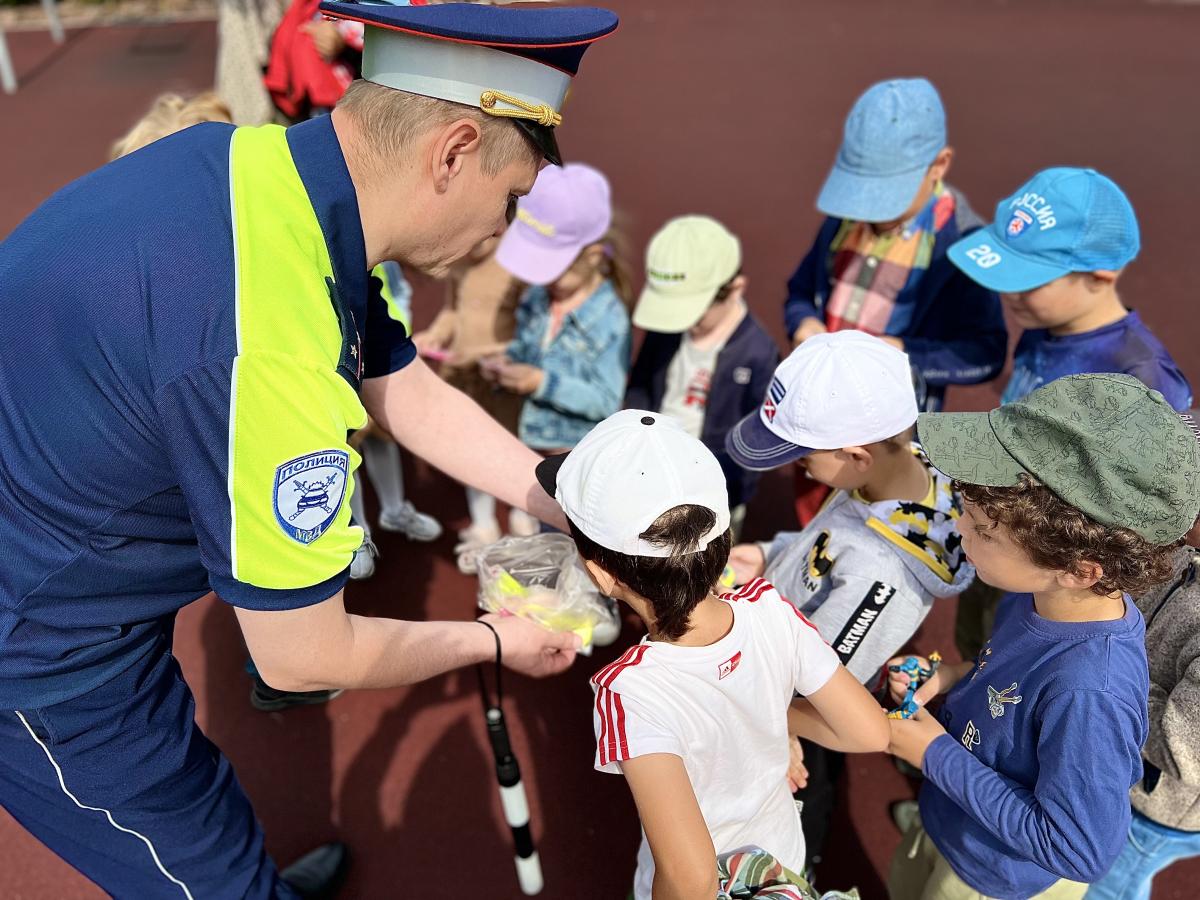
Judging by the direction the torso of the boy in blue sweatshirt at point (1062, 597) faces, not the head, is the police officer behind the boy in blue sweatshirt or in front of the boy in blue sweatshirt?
in front

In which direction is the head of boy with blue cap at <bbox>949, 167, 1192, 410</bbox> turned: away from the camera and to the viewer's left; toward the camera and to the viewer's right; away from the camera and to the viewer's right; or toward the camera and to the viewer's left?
toward the camera and to the viewer's left

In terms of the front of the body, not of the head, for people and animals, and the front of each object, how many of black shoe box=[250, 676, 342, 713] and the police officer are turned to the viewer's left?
0

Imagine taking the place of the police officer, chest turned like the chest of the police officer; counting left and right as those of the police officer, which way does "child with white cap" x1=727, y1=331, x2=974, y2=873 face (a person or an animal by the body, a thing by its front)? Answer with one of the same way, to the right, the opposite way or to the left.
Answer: the opposite way

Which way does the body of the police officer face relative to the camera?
to the viewer's right

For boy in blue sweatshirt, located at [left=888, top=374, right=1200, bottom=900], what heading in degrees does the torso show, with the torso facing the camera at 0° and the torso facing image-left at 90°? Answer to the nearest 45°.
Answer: approximately 90°

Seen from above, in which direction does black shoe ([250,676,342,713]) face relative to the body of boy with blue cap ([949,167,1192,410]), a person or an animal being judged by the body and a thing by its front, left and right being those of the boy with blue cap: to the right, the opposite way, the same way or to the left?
the opposite way

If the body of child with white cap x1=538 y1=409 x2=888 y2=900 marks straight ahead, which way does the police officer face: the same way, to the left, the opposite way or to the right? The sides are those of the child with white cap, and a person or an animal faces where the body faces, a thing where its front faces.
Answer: to the right

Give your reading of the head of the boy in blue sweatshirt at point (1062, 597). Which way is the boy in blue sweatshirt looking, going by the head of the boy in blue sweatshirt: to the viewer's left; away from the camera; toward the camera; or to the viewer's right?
to the viewer's left

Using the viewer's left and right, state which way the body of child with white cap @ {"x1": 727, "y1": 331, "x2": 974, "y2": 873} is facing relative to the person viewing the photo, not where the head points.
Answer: facing the viewer and to the left of the viewer

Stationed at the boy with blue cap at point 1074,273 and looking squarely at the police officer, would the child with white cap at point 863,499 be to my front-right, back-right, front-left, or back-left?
front-left
